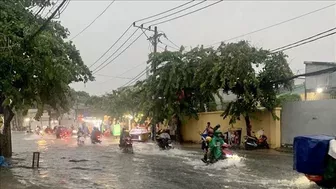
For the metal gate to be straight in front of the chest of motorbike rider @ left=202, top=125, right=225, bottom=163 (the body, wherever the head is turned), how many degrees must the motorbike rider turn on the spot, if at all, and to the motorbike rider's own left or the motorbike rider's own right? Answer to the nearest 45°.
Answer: approximately 90° to the motorbike rider's own left

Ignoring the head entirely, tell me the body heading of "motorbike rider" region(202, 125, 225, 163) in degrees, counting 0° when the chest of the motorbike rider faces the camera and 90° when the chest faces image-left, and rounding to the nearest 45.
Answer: approximately 315°

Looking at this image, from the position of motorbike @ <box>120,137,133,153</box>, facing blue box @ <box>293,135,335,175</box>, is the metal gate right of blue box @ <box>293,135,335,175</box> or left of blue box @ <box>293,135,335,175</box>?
left

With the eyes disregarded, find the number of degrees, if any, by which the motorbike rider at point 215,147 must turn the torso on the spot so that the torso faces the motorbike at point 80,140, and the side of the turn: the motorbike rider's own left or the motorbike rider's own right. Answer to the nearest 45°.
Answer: approximately 180°

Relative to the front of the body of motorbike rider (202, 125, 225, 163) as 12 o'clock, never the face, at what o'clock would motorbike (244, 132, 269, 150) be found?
The motorbike is roughly at 8 o'clock from the motorbike rider.
